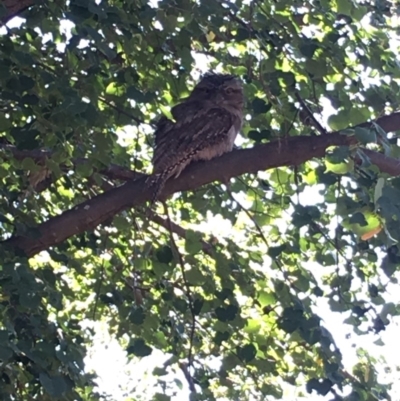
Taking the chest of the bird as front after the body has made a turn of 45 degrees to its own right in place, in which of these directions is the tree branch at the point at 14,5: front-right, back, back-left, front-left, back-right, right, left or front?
right
